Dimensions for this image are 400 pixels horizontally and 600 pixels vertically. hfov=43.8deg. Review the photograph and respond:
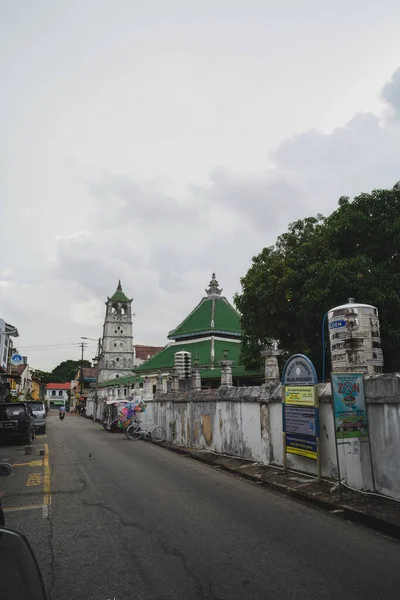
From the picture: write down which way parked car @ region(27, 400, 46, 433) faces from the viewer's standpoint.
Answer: facing away from the viewer

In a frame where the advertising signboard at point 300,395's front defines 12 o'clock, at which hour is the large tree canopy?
The large tree canopy is roughly at 5 o'clock from the advertising signboard.

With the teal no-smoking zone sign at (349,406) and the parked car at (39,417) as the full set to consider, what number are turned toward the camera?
1

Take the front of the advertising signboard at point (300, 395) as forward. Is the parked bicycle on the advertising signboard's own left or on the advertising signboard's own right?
on the advertising signboard's own right

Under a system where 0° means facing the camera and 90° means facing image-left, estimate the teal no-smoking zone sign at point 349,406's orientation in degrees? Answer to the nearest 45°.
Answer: approximately 0°

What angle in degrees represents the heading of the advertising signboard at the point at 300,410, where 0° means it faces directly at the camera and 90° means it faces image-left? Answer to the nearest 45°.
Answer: approximately 45°

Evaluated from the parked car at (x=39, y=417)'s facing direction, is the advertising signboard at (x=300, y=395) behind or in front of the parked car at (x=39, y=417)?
behind

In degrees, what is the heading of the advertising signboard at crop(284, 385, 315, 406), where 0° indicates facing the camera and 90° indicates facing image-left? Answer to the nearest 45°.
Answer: approximately 45°

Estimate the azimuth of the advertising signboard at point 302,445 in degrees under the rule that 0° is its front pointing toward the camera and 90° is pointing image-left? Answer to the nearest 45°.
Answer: approximately 45°
